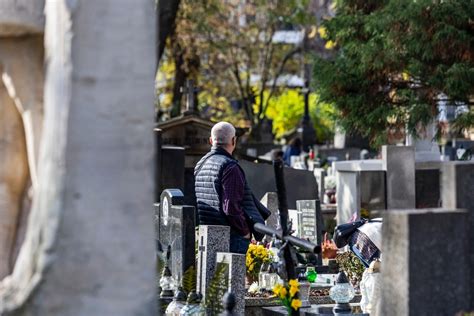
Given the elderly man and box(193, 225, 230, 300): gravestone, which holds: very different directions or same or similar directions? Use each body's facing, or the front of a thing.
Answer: very different directions

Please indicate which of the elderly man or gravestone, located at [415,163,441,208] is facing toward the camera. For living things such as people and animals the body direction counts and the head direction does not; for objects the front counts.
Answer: the gravestone

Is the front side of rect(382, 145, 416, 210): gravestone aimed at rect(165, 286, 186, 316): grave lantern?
no

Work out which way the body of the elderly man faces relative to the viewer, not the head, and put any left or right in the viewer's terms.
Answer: facing away from the viewer and to the right of the viewer

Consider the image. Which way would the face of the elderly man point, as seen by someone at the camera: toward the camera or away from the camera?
away from the camera

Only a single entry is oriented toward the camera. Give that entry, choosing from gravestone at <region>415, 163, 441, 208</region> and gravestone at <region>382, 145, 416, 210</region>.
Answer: gravestone at <region>415, 163, 441, 208</region>

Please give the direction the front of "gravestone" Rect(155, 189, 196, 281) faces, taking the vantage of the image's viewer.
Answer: facing the viewer and to the left of the viewer

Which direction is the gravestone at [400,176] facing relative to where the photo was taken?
away from the camera

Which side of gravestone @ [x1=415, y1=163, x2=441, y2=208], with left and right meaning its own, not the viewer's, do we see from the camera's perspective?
front

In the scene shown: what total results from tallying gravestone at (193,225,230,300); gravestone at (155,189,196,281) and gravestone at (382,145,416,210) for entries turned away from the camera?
1
